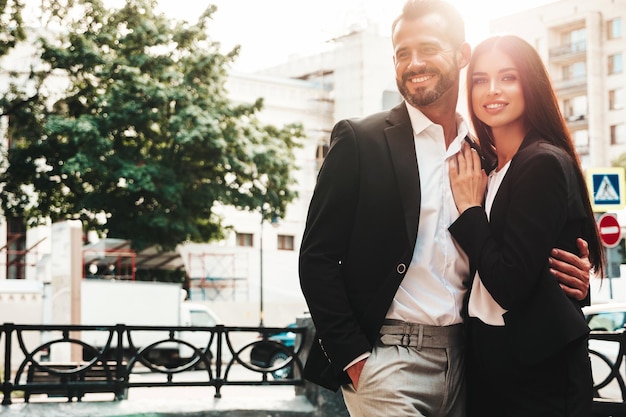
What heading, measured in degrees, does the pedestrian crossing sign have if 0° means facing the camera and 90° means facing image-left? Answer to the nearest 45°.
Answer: approximately 0°

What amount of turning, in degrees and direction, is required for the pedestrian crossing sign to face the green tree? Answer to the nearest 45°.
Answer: approximately 135° to its right
